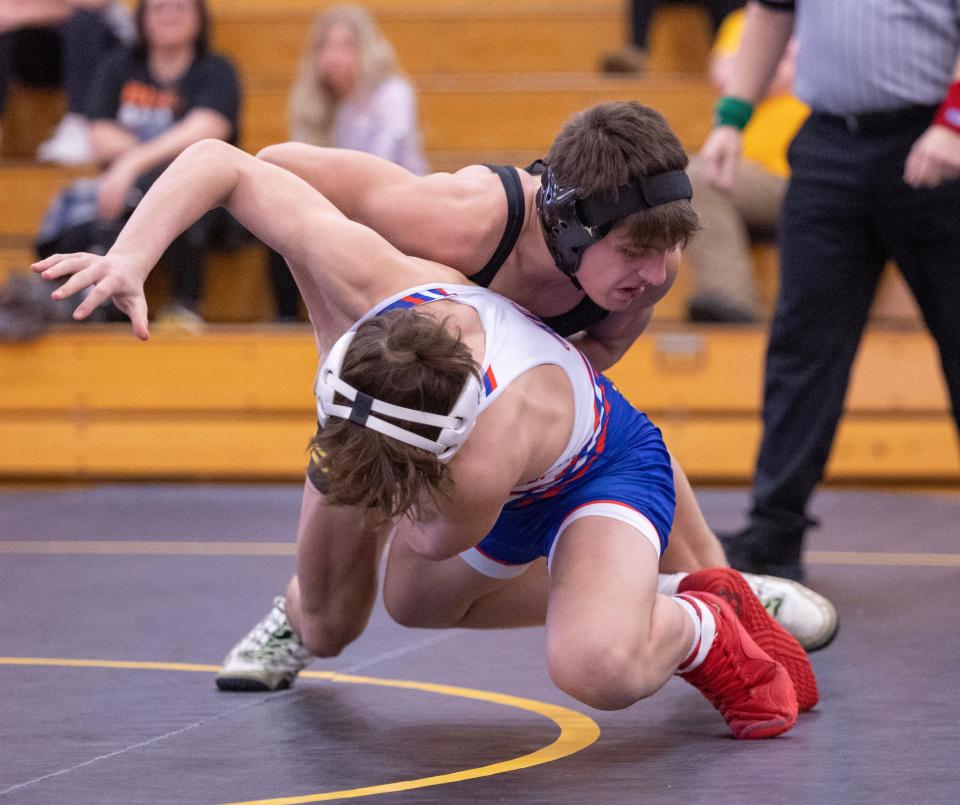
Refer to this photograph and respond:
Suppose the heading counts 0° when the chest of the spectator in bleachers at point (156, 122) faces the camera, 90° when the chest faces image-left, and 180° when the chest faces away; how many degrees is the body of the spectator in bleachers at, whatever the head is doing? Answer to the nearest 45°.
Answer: approximately 45°

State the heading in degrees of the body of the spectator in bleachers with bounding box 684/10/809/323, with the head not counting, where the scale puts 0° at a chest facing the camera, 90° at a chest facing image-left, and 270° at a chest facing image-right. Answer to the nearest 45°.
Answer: approximately 45°

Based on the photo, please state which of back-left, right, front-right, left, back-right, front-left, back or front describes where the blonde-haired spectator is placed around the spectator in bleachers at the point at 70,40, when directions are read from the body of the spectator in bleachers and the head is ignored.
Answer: front-left

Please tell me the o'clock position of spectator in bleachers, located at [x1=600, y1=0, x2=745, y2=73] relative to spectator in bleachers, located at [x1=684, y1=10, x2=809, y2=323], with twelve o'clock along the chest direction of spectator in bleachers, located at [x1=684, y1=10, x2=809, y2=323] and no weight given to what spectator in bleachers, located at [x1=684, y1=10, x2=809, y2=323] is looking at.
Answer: spectator in bleachers, located at [x1=600, y1=0, x2=745, y2=73] is roughly at 4 o'clock from spectator in bleachers, located at [x1=684, y1=10, x2=809, y2=323].

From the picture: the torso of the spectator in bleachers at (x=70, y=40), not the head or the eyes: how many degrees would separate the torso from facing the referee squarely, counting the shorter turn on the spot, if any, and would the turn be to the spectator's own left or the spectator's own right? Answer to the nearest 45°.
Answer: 0° — they already face them

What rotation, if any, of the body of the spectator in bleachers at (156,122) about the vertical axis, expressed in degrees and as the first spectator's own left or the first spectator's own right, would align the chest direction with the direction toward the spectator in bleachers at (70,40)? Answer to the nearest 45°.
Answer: approximately 135° to the first spectator's own right

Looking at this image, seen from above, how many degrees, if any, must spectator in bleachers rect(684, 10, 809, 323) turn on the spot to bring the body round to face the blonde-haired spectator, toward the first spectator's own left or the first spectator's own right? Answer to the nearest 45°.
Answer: approximately 45° to the first spectator's own right

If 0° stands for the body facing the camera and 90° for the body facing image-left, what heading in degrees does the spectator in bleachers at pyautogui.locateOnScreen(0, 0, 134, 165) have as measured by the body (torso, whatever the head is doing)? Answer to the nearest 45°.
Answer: approximately 0°
